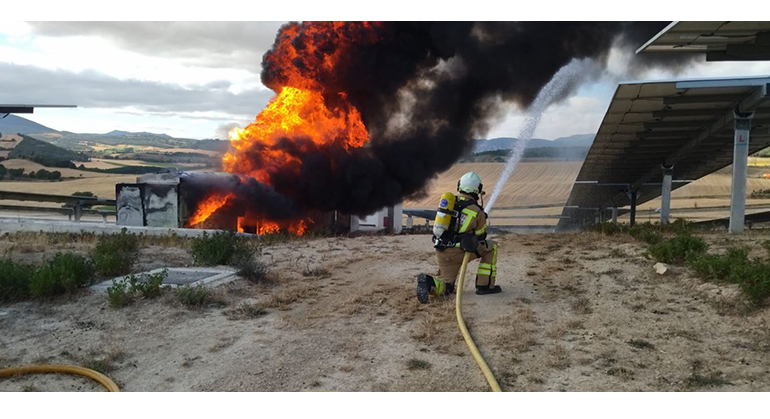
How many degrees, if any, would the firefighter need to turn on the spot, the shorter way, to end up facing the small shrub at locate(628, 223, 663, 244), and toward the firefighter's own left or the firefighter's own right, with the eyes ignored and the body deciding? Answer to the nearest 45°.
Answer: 0° — they already face it

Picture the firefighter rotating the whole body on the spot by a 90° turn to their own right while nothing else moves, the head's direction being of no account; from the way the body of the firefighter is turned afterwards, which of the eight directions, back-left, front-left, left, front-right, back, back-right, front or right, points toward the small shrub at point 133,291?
back-right

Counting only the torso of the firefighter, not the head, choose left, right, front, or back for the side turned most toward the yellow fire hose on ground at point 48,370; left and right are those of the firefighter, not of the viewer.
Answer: back

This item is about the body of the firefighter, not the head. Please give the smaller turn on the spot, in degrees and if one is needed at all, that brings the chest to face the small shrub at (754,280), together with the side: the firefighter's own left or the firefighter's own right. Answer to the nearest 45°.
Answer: approximately 45° to the firefighter's own right

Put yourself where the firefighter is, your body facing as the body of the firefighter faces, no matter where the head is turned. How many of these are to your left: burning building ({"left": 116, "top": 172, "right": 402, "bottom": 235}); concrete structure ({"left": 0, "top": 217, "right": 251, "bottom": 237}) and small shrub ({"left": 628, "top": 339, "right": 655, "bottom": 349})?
2

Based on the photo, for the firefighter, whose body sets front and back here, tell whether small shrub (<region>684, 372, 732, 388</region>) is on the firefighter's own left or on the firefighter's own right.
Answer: on the firefighter's own right

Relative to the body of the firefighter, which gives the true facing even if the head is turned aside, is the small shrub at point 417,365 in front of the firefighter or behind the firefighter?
behind

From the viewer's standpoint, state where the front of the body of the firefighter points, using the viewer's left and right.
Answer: facing away from the viewer and to the right of the viewer

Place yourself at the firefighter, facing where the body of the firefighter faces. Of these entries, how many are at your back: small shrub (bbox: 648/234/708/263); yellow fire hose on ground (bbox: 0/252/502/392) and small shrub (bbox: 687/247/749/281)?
1

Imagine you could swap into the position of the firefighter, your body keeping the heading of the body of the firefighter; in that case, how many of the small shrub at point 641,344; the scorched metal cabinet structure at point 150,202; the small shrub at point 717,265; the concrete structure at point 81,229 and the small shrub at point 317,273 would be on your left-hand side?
3

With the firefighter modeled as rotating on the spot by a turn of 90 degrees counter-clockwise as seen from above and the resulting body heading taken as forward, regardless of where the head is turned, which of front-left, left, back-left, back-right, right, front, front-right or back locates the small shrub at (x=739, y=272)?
back-right

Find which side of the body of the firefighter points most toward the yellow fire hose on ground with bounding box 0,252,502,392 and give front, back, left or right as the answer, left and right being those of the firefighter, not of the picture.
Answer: back

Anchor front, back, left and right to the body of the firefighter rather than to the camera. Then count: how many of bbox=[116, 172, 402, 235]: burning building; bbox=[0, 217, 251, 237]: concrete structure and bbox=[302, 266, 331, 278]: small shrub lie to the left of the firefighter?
3

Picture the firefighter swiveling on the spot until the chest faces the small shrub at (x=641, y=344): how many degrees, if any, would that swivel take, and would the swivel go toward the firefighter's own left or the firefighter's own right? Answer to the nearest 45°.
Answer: approximately 90° to the firefighter's own right

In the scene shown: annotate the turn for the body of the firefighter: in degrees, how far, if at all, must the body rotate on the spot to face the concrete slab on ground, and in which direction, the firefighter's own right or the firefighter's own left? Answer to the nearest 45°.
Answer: approximately 135° to the firefighter's own left

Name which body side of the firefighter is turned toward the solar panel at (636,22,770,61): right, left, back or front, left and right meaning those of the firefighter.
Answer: front
